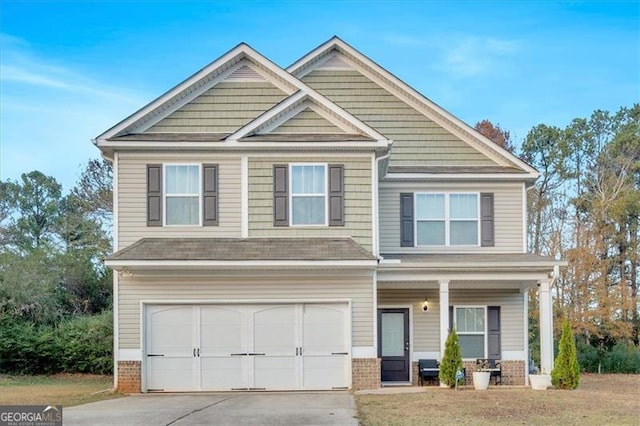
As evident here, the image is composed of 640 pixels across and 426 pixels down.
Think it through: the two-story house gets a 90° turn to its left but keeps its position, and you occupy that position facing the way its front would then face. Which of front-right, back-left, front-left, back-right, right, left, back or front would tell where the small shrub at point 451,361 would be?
front

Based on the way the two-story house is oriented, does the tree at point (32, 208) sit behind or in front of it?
behind

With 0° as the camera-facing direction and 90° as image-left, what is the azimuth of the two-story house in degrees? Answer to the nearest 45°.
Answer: approximately 0°

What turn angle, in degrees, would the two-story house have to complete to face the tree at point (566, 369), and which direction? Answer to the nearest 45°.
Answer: approximately 90° to its left

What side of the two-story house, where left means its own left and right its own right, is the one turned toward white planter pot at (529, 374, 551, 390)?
left

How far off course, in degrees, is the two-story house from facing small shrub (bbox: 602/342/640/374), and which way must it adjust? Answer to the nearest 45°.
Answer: approximately 135° to its left
